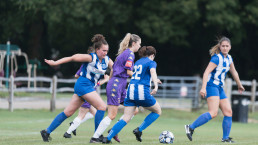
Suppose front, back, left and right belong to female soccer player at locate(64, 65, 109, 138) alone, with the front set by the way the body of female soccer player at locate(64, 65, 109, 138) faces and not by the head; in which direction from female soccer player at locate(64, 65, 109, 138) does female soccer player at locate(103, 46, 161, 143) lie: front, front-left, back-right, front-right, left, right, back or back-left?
front-right

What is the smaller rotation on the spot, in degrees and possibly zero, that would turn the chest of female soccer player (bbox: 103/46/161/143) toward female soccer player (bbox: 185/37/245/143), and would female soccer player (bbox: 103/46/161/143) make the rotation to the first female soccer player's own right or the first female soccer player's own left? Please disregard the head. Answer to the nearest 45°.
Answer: approximately 45° to the first female soccer player's own right

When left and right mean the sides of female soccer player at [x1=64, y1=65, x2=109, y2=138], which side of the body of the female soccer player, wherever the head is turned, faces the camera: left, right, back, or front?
right

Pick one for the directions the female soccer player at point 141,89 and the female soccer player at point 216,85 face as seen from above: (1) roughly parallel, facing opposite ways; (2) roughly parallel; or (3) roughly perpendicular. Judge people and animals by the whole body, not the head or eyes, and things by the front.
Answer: roughly perpendicular
